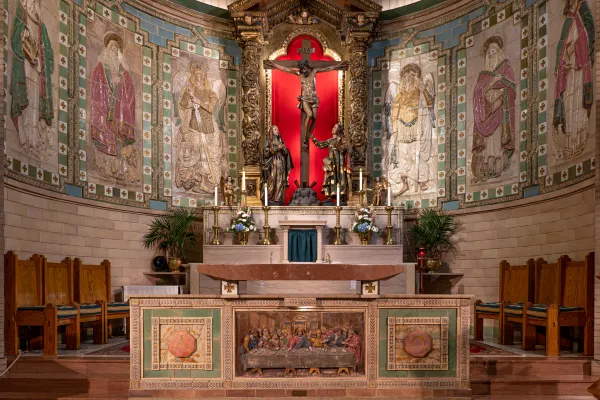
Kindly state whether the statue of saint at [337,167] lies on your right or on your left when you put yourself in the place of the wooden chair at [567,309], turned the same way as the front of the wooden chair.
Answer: on your right

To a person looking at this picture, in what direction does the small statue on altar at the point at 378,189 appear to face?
facing the viewer

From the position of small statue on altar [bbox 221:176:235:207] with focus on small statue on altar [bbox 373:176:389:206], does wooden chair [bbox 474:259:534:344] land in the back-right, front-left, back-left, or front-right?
front-right

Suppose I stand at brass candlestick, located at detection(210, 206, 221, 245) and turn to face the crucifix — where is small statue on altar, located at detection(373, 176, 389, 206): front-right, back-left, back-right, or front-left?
front-right

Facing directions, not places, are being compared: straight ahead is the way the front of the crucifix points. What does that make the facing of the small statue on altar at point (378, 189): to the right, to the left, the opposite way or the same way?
the same way

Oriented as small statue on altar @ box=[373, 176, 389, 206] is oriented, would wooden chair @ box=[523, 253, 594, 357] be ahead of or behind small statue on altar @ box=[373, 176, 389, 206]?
ahead

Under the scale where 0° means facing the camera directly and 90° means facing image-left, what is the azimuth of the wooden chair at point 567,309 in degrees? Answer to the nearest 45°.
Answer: approximately 45°

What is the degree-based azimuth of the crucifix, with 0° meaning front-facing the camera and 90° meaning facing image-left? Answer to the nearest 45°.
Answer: approximately 0°

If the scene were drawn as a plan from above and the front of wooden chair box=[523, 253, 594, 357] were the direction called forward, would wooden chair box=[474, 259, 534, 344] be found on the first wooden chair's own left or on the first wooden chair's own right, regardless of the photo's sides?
on the first wooden chair's own right

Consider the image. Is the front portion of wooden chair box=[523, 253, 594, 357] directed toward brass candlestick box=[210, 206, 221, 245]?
no

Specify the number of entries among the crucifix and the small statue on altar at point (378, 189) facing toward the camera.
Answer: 2
